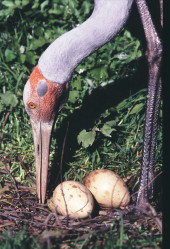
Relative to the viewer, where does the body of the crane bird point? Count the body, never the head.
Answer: to the viewer's left

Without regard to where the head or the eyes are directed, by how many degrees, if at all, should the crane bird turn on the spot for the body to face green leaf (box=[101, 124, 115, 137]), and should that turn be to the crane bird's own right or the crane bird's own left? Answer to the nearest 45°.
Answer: approximately 135° to the crane bird's own right

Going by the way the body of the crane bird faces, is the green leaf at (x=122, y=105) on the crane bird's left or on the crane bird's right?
on the crane bird's right

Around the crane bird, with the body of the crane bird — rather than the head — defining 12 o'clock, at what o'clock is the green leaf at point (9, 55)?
The green leaf is roughly at 2 o'clock from the crane bird.

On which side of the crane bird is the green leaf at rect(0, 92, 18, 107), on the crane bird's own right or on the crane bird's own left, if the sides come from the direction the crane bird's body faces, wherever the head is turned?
on the crane bird's own right
